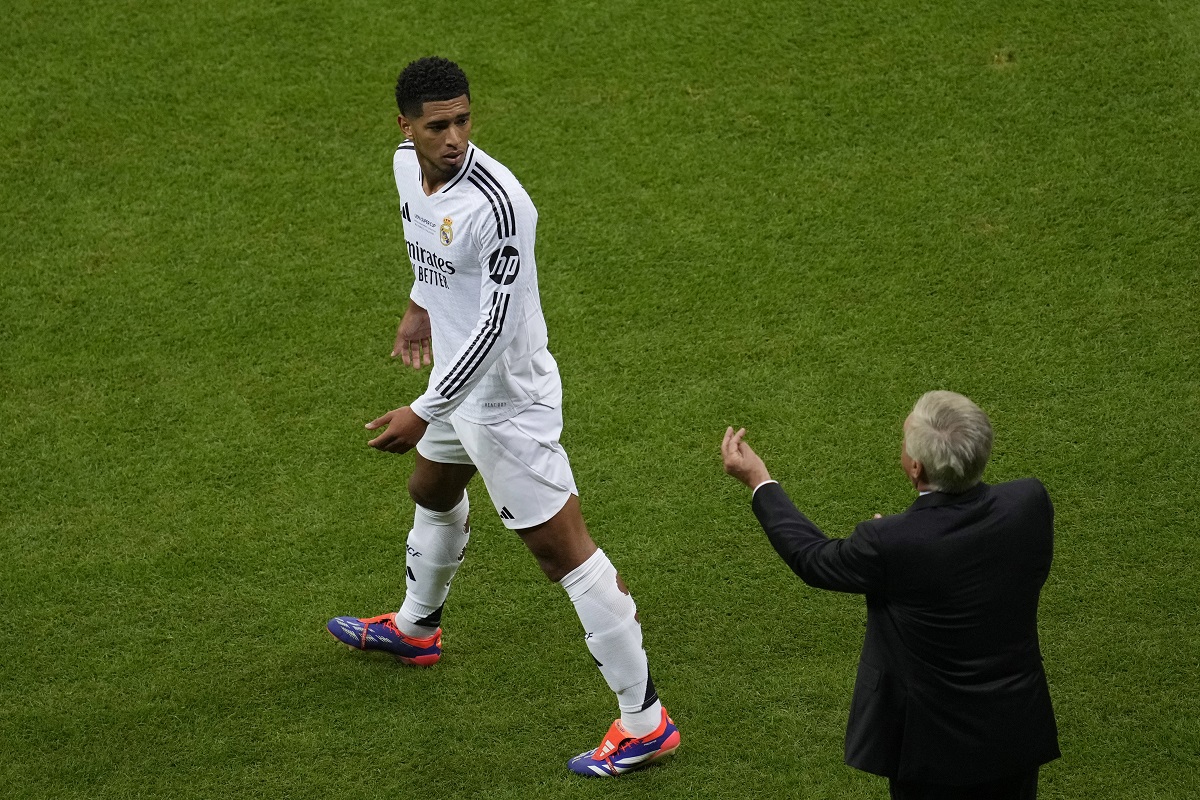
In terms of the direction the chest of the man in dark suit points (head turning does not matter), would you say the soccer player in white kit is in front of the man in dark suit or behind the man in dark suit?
in front

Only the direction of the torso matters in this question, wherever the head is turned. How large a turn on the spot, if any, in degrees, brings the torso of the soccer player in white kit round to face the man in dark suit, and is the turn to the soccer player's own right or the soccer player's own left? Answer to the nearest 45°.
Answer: approximately 90° to the soccer player's own left

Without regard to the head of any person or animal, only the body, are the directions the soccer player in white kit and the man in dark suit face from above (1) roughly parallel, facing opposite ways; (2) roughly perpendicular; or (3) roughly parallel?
roughly perpendicular

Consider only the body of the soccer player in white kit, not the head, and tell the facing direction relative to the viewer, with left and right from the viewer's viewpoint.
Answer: facing the viewer and to the left of the viewer

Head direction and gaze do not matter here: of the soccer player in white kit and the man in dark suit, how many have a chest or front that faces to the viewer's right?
0

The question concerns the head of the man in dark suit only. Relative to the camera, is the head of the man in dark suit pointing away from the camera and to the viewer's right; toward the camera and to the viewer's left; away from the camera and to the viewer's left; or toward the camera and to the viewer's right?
away from the camera and to the viewer's left

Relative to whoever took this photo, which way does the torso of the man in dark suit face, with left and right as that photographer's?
facing away from the viewer and to the left of the viewer

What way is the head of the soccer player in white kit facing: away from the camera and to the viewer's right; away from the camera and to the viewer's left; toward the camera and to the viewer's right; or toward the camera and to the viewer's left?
toward the camera and to the viewer's right
